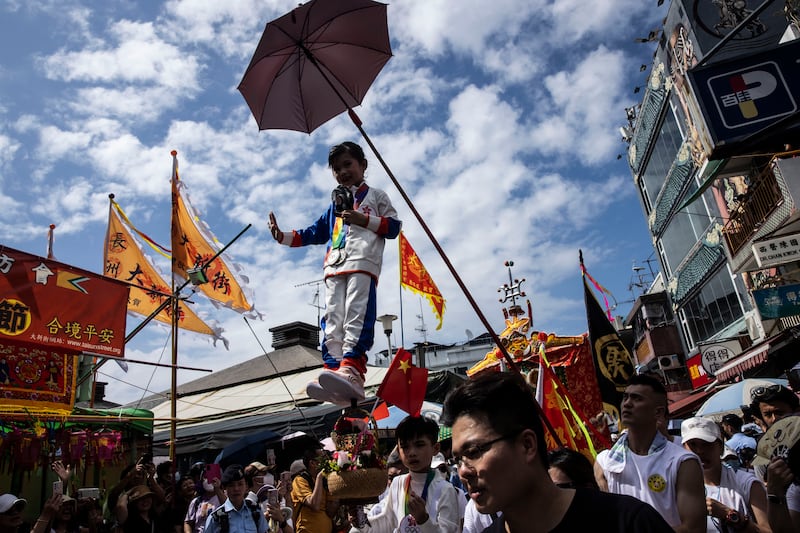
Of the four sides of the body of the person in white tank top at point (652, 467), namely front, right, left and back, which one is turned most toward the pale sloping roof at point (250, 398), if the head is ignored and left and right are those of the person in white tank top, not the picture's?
right

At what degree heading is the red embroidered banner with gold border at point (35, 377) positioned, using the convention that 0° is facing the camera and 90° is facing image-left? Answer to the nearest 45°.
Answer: approximately 0°

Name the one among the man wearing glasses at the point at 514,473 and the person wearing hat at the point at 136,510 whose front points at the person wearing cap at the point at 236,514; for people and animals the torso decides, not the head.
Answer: the person wearing hat at the point at 136,510

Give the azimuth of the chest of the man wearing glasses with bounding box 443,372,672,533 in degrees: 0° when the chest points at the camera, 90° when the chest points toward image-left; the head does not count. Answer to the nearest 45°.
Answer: approximately 45°

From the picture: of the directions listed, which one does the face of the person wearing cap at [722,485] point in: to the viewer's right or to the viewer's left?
to the viewer's left

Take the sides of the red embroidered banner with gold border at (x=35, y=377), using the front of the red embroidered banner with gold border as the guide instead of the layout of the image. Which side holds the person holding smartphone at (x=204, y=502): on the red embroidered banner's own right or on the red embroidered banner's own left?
on the red embroidered banner's own left
